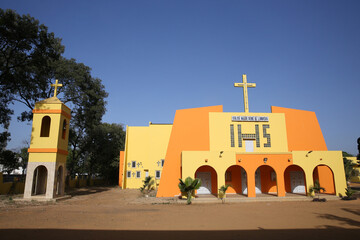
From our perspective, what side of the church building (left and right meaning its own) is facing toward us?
front

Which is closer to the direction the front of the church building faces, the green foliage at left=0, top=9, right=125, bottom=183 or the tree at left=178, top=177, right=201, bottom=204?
the tree

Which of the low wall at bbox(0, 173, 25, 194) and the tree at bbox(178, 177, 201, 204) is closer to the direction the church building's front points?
the tree

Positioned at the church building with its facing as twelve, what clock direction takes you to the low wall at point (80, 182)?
The low wall is roughly at 4 o'clock from the church building.

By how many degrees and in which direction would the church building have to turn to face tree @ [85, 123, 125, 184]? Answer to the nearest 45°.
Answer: approximately 135° to its right

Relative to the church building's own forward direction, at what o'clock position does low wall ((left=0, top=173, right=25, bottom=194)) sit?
The low wall is roughly at 3 o'clock from the church building.

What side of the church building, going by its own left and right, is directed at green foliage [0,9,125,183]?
right

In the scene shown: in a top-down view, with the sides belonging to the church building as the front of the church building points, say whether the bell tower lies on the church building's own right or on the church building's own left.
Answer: on the church building's own right

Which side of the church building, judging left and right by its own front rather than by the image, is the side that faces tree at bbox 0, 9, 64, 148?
right
